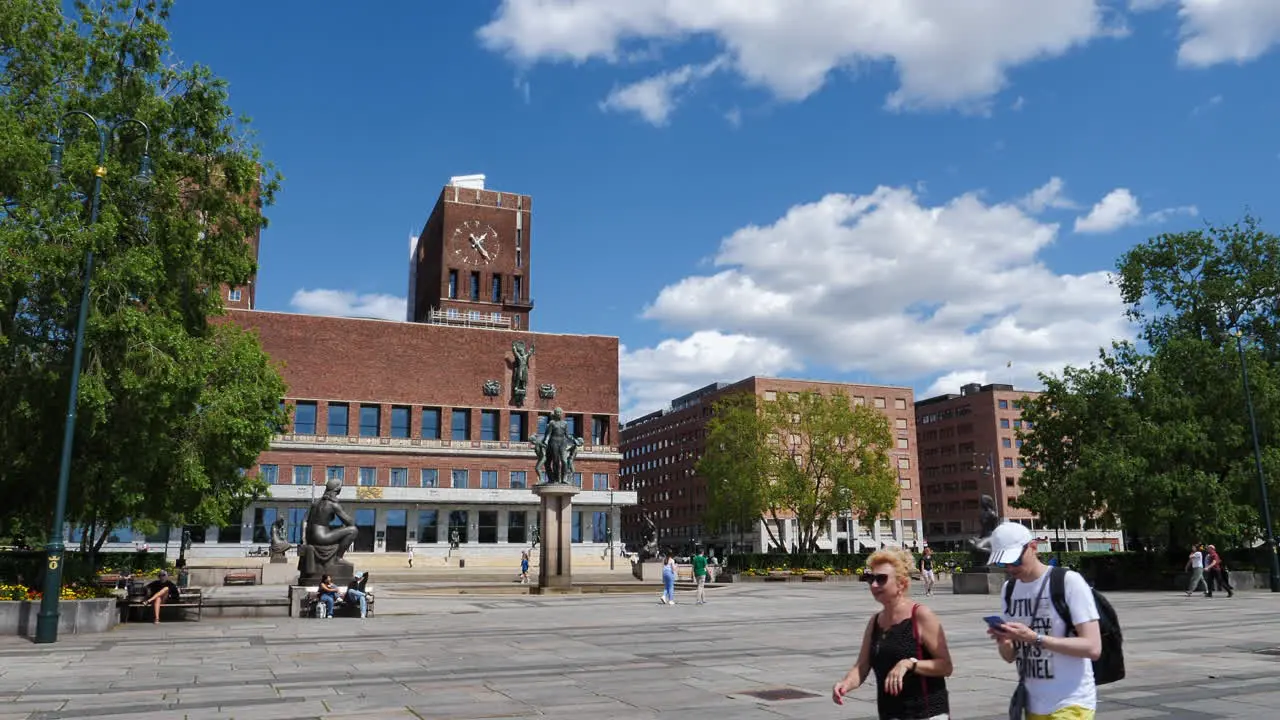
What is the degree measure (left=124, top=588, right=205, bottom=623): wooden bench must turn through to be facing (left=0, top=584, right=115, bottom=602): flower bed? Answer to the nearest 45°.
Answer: approximately 45° to its right

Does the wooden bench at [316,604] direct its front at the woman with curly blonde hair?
yes

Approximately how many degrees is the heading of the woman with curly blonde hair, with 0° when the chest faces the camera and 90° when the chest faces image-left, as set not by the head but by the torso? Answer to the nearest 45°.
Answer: approximately 45°

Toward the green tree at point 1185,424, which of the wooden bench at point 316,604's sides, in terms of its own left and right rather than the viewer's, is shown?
left

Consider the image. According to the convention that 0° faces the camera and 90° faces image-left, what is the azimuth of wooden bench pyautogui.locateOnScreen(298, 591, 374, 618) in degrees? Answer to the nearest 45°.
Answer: approximately 0°

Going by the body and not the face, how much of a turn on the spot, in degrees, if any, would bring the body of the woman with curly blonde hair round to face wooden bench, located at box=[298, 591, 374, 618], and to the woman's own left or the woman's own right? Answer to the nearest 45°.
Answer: approximately 90° to the woman's own right

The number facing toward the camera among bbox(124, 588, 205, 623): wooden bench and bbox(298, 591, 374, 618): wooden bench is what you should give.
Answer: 2

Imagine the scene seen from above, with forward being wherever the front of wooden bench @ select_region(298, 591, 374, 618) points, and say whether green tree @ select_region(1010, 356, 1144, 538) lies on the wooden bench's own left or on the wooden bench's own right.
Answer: on the wooden bench's own left

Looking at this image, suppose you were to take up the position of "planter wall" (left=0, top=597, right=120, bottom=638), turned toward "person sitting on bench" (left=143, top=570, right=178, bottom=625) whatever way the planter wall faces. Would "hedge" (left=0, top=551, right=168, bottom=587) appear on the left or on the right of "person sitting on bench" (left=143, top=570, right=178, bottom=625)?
left

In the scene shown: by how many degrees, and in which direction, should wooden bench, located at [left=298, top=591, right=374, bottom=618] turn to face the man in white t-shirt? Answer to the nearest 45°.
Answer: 0° — it already faces them
